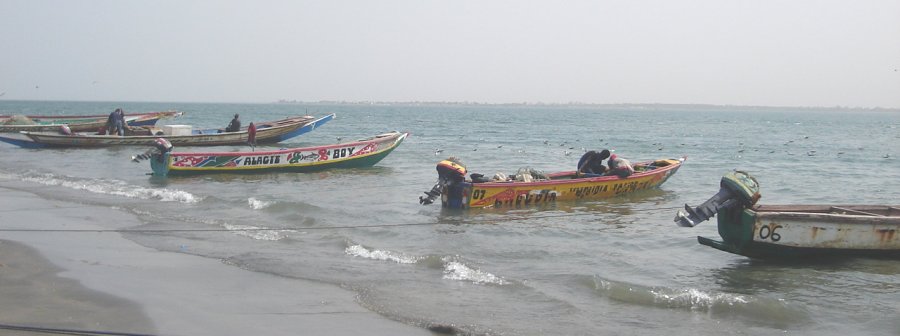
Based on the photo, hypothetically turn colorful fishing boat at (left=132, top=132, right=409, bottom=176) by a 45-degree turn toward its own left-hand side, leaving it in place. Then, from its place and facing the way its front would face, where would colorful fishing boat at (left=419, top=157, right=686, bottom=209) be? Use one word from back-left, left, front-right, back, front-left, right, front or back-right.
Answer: right

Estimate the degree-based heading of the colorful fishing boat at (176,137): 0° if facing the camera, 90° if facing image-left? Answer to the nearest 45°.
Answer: approximately 270°

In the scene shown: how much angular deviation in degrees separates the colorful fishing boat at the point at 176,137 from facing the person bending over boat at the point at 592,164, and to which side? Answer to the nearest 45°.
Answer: approximately 45° to its right

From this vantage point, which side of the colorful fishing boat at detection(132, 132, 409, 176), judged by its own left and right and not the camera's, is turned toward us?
right

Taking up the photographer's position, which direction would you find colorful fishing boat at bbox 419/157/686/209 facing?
facing away from the viewer and to the right of the viewer

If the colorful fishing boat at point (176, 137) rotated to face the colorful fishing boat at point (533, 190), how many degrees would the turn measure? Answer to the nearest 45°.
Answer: approximately 90° to its right

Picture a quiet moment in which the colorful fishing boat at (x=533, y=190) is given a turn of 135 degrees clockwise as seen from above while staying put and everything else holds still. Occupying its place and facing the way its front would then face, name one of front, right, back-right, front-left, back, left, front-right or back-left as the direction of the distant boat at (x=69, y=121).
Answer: back-right

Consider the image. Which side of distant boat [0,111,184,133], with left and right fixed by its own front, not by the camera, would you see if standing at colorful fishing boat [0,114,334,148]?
right

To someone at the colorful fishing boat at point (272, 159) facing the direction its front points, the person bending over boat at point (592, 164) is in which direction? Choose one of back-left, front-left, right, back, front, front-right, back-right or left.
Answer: front-right

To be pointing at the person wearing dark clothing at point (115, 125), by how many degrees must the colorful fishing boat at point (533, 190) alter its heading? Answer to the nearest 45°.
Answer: approximately 90° to its left

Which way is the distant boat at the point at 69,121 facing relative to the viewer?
to the viewer's right
